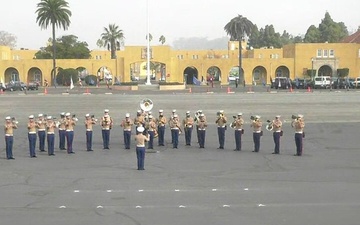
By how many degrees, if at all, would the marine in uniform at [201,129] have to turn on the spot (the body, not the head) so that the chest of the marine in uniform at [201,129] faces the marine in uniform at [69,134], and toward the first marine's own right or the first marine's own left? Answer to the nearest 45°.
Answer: approximately 90° to the first marine's own right

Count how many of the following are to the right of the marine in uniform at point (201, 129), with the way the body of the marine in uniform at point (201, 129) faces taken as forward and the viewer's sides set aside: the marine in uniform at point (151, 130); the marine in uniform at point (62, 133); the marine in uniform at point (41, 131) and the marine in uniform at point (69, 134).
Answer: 4

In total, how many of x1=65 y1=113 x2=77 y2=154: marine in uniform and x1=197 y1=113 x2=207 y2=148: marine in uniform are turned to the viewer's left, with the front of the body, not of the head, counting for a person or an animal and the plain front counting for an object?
0

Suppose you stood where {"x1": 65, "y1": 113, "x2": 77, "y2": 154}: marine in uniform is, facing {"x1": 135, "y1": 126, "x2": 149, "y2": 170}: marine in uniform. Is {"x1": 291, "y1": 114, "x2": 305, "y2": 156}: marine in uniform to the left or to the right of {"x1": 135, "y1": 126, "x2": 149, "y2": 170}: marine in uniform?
left

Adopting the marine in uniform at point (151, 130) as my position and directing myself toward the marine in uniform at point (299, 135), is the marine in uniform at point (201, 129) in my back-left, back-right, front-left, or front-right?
front-left

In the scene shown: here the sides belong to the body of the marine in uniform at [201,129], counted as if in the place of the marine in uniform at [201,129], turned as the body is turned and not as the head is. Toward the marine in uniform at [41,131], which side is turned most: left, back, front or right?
right

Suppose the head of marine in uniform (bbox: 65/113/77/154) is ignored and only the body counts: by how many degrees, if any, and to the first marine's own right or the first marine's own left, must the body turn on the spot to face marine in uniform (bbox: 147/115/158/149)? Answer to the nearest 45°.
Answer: approximately 45° to the first marine's own left

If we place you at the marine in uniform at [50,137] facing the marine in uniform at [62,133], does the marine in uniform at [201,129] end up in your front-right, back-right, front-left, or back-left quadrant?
front-right

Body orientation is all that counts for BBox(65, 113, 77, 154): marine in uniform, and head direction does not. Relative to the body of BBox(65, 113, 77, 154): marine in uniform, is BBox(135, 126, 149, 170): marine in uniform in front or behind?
in front

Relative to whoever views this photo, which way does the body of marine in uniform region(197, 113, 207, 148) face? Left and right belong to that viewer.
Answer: facing the viewer

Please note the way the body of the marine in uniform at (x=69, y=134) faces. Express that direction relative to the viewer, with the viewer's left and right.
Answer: facing the viewer and to the right of the viewer
